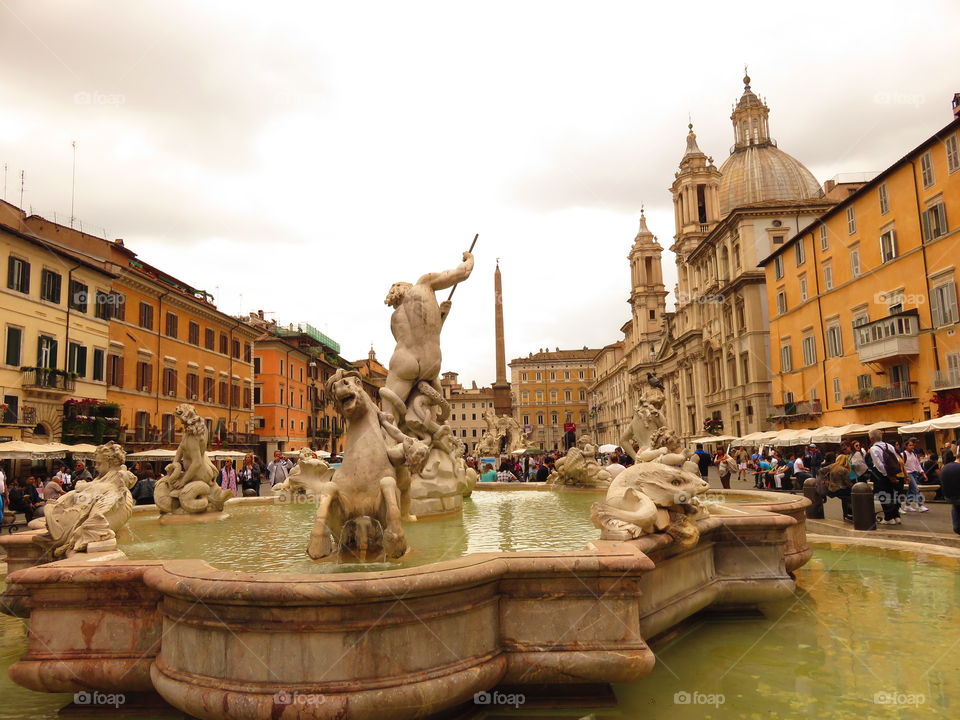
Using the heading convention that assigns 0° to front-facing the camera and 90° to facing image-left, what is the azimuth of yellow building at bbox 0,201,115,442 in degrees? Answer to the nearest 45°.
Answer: approximately 315°

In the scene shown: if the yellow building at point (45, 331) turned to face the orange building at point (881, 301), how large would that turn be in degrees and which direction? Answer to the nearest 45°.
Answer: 0° — it already faces it

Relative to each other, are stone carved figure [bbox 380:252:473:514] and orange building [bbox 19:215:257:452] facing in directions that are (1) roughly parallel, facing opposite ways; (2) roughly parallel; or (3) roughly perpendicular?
roughly perpendicular

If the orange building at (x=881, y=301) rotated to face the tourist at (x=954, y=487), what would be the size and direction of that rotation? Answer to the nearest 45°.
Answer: approximately 45° to its left

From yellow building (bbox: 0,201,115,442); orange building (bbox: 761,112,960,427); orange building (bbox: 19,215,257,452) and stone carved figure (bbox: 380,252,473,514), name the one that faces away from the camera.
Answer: the stone carved figure

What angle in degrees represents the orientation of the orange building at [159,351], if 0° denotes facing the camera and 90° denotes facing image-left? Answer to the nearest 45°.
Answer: approximately 315°

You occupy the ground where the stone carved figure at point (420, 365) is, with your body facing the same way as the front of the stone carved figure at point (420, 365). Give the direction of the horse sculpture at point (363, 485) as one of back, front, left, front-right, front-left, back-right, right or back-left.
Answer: back

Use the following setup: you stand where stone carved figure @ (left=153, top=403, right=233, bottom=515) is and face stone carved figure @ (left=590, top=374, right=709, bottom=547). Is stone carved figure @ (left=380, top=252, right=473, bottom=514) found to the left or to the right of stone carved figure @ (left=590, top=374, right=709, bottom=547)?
left

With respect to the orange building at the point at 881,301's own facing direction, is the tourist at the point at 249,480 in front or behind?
in front

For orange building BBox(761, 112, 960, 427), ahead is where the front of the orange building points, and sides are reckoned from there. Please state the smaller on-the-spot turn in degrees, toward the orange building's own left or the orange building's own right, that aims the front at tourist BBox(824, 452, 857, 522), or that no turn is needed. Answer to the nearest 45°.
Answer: approximately 45° to the orange building's own left

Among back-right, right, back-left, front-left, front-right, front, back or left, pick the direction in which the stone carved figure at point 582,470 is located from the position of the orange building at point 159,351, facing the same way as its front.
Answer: front-right

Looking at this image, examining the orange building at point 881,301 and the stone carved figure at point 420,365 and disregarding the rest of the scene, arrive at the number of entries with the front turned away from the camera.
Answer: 1

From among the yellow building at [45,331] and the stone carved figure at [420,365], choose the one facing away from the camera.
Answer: the stone carved figure

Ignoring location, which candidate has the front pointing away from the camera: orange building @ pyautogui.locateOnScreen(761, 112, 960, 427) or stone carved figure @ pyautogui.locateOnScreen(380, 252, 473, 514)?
the stone carved figure

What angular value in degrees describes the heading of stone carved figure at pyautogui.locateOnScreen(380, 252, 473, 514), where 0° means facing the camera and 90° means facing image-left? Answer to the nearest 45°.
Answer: approximately 180°
